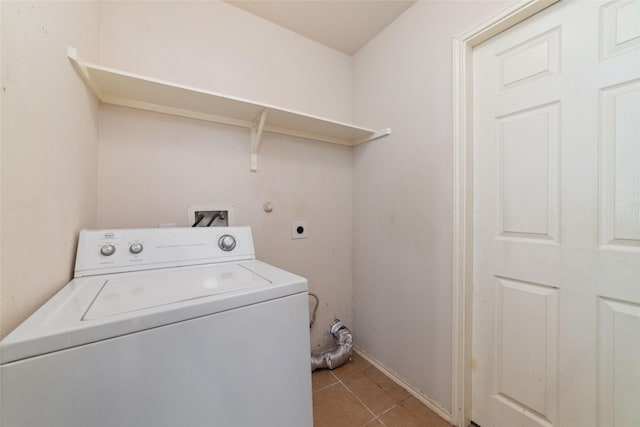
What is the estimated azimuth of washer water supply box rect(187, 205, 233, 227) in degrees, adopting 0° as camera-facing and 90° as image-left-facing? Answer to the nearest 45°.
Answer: approximately 0°

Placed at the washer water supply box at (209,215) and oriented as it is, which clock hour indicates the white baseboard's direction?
The white baseboard is roughly at 10 o'clock from the washer water supply box.

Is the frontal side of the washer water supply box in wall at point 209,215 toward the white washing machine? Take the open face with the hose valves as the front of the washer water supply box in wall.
yes

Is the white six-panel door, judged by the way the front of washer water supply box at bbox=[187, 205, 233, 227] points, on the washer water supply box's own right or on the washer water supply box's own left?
on the washer water supply box's own left
